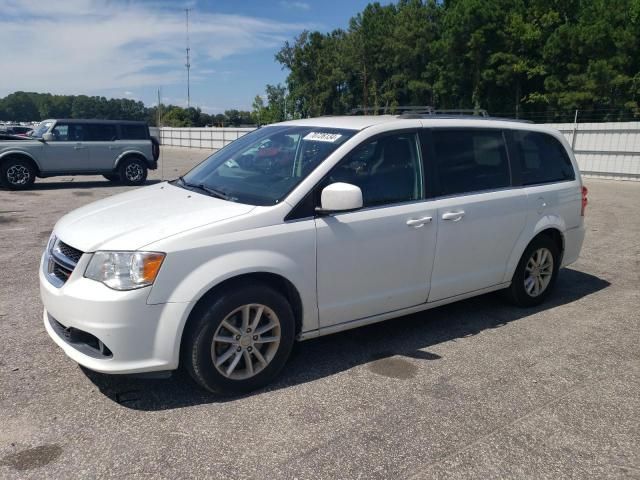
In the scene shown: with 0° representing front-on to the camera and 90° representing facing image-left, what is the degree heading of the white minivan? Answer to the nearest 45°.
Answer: approximately 45°

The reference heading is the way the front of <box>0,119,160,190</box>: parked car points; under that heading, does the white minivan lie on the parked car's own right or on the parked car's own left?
on the parked car's own left

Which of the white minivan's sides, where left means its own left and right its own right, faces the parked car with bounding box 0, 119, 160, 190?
right

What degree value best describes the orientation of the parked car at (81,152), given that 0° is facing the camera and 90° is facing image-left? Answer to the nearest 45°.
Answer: approximately 90°
